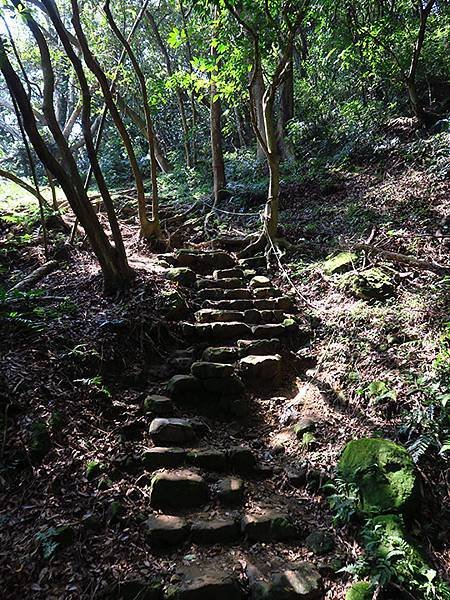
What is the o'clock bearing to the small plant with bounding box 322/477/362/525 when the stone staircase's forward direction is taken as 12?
The small plant is roughly at 10 o'clock from the stone staircase.

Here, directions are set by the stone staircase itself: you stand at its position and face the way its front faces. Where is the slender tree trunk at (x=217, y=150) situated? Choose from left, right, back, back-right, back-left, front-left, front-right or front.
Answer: back

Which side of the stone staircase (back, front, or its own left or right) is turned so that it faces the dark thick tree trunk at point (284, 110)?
back

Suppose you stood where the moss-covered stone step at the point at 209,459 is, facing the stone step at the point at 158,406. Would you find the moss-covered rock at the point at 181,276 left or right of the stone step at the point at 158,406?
right

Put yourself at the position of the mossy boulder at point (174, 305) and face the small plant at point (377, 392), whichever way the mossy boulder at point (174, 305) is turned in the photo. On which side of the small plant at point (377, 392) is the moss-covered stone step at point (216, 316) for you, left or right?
left

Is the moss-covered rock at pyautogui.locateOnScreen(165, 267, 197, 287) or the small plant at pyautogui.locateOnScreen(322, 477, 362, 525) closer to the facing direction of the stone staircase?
the small plant

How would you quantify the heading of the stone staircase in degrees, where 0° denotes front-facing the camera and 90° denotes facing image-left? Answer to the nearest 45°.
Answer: approximately 0°

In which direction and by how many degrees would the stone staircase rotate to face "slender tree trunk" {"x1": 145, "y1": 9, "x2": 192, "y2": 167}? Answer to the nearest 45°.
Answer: approximately 180°
